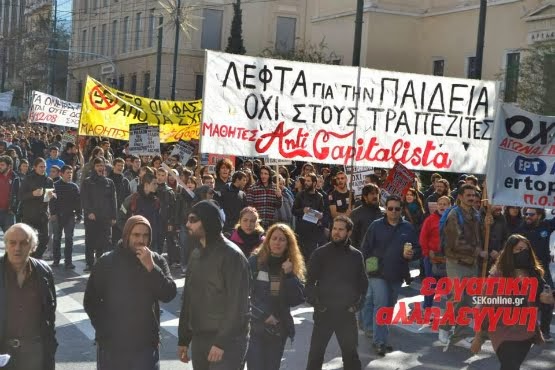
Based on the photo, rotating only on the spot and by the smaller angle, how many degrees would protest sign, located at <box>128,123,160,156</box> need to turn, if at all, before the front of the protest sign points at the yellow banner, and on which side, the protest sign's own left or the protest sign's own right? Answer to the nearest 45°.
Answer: approximately 180°

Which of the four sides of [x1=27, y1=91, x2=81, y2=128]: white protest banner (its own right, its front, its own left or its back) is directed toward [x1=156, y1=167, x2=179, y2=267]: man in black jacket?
front

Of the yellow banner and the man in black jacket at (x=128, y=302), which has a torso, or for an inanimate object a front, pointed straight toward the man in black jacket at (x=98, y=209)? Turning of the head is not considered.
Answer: the yellow banner

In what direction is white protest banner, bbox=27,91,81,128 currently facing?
toward the camera

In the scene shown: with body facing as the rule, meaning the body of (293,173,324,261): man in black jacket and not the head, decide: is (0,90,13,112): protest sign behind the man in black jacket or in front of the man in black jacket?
behind

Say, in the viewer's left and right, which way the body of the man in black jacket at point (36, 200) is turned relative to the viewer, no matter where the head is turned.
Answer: facing the viewer and to the right of the viewer

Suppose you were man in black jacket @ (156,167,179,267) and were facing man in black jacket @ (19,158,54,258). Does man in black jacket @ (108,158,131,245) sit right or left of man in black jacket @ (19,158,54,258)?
right

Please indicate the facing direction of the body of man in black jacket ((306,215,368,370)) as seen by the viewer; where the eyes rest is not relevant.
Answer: toward the camera

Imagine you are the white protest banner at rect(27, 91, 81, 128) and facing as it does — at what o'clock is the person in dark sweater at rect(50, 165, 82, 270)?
The person in dark sweater is roughly at 12 o'clock from the white protest banner.

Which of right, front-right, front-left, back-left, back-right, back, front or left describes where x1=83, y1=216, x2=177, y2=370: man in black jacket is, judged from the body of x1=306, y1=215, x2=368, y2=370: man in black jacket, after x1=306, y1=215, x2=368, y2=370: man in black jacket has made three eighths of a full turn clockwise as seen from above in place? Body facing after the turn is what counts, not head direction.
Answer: left

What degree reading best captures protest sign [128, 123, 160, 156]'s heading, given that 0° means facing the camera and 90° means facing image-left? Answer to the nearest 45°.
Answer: approximately 0°

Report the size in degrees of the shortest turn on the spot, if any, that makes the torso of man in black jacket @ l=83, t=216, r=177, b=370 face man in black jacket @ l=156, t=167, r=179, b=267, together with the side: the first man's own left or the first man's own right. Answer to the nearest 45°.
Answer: approximately 135° to the first man's own left

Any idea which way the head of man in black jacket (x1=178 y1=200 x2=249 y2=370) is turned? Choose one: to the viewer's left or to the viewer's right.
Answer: to the viewer's left
